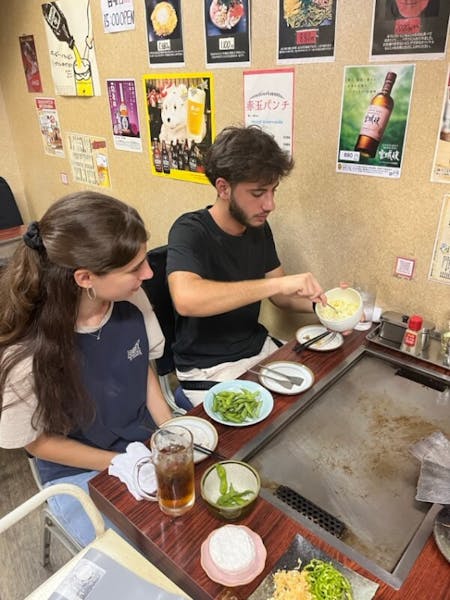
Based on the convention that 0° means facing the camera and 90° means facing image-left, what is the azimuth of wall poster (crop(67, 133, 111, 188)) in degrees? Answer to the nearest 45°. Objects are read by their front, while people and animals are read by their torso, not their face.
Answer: approximately 45°

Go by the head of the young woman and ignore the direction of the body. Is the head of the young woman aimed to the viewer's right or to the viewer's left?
to the viewer's right

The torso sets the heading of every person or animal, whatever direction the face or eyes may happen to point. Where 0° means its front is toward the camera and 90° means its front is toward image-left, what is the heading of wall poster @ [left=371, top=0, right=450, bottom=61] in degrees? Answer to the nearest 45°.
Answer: approximately 0°

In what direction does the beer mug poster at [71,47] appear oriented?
toward the camera

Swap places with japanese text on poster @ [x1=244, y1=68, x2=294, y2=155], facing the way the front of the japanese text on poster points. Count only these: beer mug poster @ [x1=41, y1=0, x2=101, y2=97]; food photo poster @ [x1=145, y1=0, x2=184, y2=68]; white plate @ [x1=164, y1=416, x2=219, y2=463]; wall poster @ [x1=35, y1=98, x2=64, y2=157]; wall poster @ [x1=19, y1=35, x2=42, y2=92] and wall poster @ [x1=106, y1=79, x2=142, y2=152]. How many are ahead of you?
1

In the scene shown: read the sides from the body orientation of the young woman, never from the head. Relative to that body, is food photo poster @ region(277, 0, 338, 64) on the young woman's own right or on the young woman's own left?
on the young woman's own left

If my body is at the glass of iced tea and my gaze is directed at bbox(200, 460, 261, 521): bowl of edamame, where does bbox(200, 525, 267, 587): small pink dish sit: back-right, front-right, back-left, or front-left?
front-right

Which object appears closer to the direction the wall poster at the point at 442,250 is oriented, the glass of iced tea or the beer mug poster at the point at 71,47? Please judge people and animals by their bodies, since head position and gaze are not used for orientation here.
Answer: the glass of iced tea

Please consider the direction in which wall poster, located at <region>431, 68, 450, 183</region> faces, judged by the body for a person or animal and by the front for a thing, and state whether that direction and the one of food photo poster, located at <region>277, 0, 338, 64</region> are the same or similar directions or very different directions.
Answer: same or similar directions

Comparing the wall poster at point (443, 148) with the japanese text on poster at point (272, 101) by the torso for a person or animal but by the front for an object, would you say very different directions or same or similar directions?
same or similar directions

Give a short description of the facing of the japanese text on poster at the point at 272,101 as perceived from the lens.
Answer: facing the viewer

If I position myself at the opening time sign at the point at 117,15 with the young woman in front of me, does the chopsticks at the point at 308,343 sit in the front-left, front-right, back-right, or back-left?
front-left

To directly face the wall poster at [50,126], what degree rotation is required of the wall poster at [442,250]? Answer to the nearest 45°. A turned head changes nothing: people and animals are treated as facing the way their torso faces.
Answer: approximately 90° to its right
